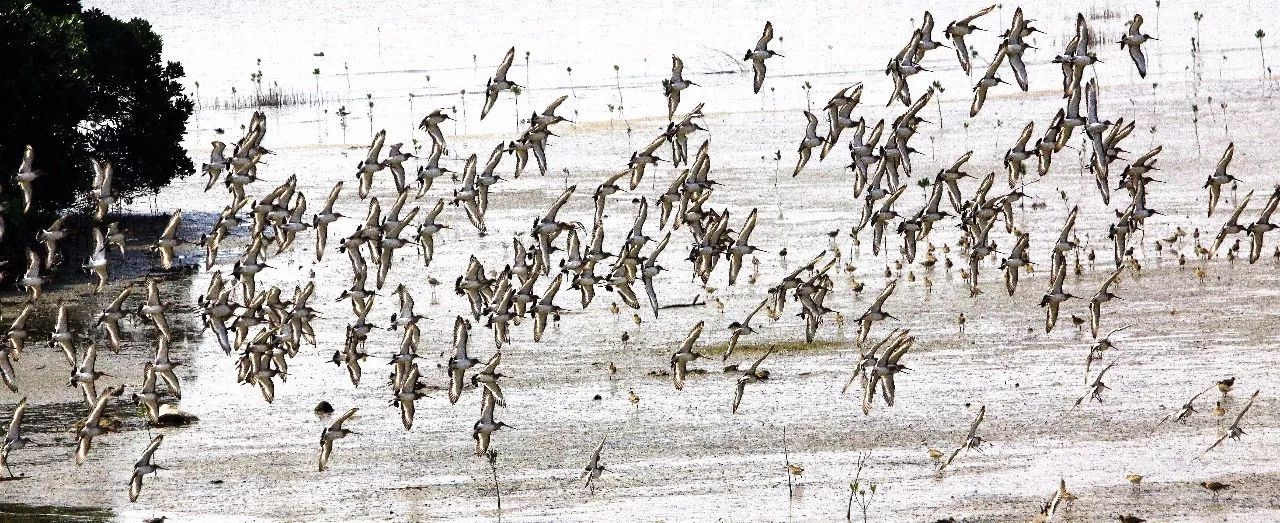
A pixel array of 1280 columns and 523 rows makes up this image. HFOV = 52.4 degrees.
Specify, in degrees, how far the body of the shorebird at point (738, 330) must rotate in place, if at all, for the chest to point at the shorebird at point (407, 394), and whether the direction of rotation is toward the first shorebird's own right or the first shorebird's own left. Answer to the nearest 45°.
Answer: approximately 135° to the first shorebird's own right
